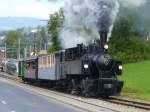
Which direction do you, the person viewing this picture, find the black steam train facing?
facing the viewer and to the right of the viewer
